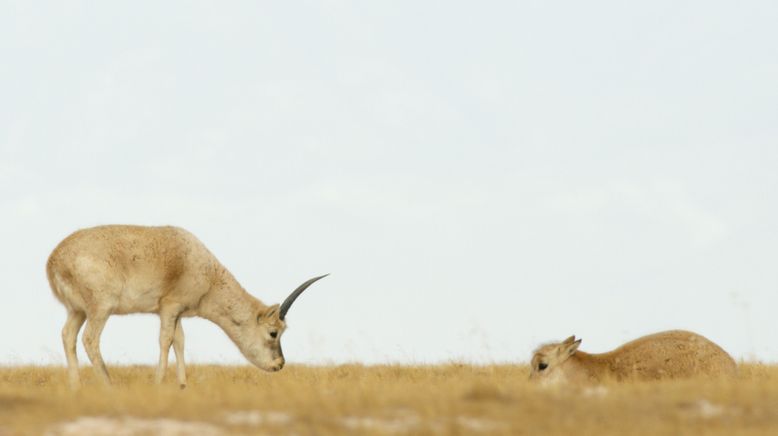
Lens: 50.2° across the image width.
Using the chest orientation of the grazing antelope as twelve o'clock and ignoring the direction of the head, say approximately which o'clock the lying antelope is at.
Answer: The lying antelope is roughly at 1 o'clock from the grazing antelope.

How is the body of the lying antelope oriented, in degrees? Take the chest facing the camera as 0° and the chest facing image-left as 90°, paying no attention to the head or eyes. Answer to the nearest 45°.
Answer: approximately 90°

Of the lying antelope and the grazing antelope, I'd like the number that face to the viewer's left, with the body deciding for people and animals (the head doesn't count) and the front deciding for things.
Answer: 1

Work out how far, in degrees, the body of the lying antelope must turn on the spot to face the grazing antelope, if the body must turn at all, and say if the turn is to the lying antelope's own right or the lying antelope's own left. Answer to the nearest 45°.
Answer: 0° — it already faces it

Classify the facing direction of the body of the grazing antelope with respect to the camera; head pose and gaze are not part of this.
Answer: to the viewer's right
